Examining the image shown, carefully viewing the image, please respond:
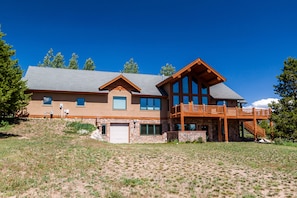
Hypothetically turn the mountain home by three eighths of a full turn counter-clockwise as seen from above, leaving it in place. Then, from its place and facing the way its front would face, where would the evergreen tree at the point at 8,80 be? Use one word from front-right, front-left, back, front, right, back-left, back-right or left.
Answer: back

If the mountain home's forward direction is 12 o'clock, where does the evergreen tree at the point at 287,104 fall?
The evergreen tree is roughly at 9 o'clock from the mountain home.

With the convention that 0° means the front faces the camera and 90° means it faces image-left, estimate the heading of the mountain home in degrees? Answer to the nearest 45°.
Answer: approximately 0°

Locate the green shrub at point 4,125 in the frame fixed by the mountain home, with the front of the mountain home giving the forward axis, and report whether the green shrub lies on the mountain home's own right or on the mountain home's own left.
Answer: on the mountain home's own right
